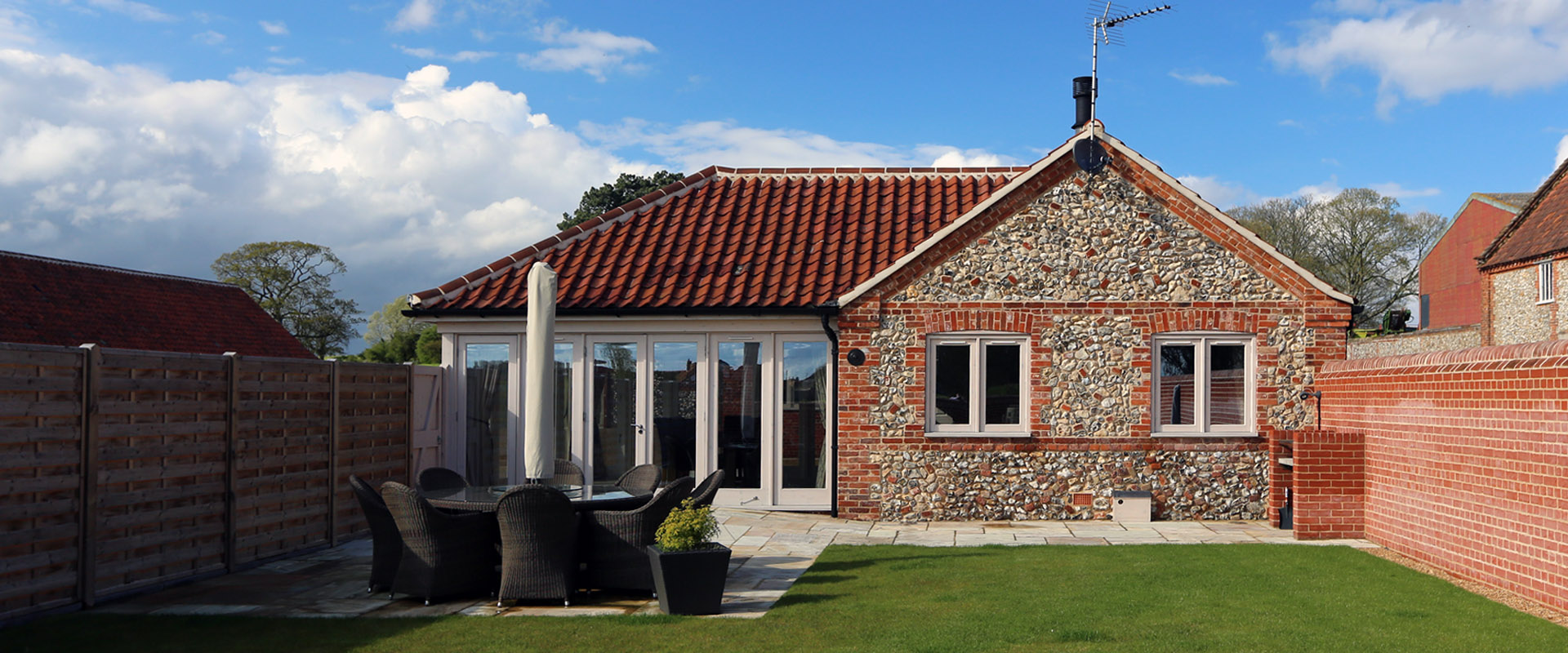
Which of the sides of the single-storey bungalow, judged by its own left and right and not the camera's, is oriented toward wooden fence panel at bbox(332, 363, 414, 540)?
right

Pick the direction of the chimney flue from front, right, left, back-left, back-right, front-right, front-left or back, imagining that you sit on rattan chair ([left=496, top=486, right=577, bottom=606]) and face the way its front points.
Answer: front-right

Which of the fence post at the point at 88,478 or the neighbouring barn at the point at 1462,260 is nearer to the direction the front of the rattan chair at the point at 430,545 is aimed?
the neighbouring barn

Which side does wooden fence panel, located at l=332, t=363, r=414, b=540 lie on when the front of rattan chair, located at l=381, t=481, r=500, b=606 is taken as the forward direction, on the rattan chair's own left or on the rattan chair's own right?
on the rattan chair's own left

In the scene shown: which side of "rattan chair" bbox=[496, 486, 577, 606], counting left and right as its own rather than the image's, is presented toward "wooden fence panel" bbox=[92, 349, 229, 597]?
left

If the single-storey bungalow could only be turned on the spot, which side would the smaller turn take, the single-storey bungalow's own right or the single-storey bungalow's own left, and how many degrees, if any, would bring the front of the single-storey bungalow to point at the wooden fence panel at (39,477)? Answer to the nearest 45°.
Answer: approximately 45° to the single-storey bungalow's own right

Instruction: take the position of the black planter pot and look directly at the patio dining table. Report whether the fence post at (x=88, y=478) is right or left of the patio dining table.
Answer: left

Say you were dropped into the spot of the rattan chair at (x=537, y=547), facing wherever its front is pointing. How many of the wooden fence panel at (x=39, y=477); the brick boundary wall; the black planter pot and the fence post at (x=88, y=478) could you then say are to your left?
2

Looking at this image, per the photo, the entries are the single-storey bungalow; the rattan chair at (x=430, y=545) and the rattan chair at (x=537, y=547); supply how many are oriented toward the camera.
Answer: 1

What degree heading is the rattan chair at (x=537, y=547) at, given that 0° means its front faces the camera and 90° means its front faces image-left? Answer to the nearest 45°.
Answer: approximately 180°

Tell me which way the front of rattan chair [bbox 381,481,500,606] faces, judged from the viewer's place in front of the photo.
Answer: facing away from the viewer and to the right of the viewer

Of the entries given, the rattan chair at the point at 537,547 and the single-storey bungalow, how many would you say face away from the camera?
1

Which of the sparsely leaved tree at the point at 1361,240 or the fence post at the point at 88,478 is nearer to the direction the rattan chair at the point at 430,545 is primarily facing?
the sparsely leaved tree
